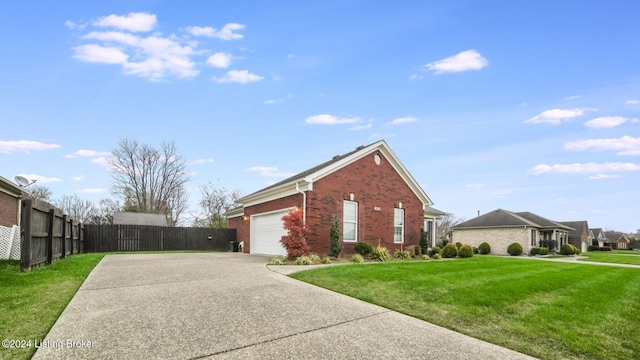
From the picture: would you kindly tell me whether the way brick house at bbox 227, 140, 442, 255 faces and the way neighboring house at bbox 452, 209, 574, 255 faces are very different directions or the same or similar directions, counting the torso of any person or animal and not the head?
same or similar directions

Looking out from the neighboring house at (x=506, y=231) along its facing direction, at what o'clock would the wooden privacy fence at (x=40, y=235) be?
The wooden privacy fence is roughly at 2 o'clock from the neighboring house.

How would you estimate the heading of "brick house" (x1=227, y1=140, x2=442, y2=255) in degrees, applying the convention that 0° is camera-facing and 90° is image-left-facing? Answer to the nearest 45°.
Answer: approximately 315°

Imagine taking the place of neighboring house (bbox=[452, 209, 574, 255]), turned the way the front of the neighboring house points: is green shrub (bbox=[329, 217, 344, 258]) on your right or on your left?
on your right

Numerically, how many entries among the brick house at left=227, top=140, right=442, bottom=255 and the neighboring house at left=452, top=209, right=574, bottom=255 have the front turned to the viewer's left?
0

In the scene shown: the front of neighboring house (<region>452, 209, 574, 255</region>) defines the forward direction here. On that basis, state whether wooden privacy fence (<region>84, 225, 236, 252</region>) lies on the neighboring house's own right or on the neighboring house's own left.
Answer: on the neighboring house's own right

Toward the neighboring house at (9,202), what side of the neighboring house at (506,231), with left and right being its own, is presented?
right
